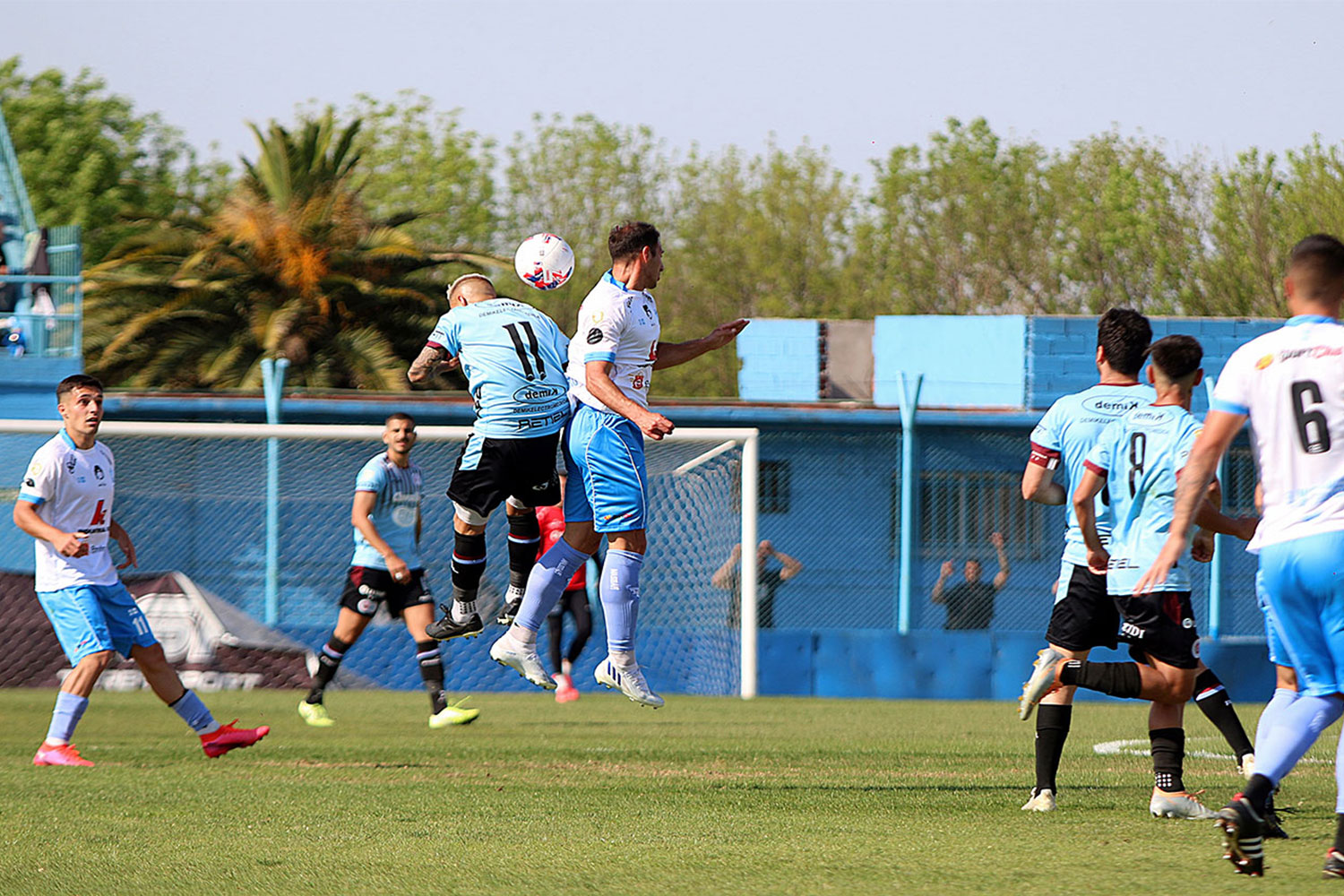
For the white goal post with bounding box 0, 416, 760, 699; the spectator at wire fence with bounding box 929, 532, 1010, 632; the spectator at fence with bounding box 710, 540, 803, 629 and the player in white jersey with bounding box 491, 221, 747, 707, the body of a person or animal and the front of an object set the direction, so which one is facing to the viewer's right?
the player in white jersey

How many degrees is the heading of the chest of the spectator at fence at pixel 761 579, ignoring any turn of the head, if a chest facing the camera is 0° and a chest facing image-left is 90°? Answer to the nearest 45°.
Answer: approximately 0°

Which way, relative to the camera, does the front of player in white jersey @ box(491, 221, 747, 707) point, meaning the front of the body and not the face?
to the viewer's right

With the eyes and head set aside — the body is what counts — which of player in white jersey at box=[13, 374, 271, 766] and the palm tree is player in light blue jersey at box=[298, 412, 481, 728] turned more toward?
the player in white jersey

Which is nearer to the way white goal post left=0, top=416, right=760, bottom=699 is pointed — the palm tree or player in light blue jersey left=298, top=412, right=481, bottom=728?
the player in light blue jersey

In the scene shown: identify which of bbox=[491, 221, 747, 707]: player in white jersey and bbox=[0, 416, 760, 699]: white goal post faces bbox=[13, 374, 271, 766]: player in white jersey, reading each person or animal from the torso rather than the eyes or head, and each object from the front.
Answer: the white goal post

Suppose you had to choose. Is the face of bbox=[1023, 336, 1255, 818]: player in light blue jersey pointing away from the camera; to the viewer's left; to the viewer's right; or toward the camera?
away from the camera

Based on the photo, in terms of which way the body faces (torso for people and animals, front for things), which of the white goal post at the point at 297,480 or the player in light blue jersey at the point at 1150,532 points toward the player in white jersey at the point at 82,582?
the white goal post

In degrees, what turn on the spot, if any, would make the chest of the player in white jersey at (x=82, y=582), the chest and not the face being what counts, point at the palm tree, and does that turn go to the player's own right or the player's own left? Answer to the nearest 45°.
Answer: approximately 135° to the player's own left

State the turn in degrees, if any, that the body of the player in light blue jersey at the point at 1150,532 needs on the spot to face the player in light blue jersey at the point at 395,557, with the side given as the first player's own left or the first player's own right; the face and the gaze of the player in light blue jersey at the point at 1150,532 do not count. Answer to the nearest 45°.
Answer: approximately 90° to the first player's own left

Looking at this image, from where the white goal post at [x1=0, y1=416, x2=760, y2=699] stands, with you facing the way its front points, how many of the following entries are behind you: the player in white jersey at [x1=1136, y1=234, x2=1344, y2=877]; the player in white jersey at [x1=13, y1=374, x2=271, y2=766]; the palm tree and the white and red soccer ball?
1

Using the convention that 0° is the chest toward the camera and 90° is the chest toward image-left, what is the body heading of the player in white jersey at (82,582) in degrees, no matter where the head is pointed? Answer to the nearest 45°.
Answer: approximately 315°

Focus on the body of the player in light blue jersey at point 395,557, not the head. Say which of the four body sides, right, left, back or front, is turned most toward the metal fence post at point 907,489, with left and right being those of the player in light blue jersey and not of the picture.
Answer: left

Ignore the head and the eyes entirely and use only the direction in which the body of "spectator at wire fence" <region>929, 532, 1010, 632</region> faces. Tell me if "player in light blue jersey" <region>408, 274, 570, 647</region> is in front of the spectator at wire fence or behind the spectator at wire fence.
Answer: in front

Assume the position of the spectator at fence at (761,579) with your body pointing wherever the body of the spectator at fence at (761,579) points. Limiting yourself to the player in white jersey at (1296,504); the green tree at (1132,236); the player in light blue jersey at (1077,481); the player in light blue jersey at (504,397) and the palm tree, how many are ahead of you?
3

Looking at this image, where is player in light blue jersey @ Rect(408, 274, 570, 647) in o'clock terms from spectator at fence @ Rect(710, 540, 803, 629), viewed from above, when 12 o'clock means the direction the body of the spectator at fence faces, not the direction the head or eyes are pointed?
The player in light blue jersey is roughly at 12 o'clock from the spectator at fence.

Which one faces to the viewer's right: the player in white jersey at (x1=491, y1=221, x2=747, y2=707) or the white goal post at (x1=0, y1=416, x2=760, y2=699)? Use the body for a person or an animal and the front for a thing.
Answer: the player in white jersey

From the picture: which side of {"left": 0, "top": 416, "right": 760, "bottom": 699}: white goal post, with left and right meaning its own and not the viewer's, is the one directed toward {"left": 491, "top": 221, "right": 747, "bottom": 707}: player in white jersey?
front
